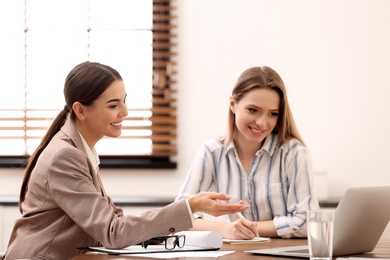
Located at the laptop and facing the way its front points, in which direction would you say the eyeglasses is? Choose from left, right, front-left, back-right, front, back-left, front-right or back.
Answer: front-left

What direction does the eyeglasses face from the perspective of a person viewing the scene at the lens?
facing the viewer and to the right of the viewer

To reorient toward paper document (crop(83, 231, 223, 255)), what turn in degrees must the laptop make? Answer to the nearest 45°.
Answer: approximately 45° to its left

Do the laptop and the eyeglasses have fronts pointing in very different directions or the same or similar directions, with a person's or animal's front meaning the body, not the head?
very different directions

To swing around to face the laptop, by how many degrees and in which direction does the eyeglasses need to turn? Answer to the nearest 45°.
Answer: approximately 45° to its left

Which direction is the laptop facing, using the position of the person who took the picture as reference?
facing away from the viewer and to the left of the viewer
